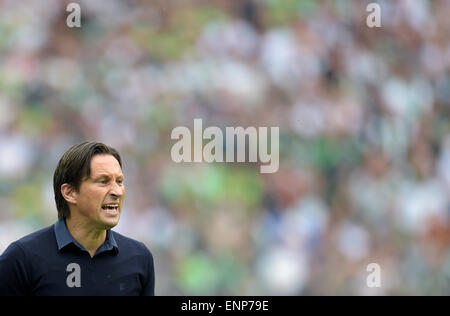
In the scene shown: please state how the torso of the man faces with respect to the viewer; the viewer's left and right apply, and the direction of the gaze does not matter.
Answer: facing the viewer and to the right of the viewer

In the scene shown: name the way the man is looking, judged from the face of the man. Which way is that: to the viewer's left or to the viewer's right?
to the viewer's right
